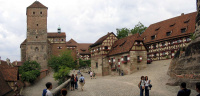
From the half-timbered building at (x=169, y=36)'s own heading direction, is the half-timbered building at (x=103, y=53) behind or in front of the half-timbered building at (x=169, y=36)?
in front

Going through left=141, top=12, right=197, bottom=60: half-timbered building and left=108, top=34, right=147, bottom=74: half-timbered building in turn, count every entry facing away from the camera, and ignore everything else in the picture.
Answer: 0

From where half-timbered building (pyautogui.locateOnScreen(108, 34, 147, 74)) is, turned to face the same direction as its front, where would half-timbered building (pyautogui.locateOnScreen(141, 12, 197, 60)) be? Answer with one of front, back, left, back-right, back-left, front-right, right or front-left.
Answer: back

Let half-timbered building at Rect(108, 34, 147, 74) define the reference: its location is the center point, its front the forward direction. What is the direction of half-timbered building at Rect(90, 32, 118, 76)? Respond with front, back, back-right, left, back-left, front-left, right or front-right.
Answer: right

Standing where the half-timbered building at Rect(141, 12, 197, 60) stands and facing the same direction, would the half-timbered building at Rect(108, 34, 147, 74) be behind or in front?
in front

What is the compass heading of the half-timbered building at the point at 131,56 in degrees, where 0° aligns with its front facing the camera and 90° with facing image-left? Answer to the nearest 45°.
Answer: approximately 45°
